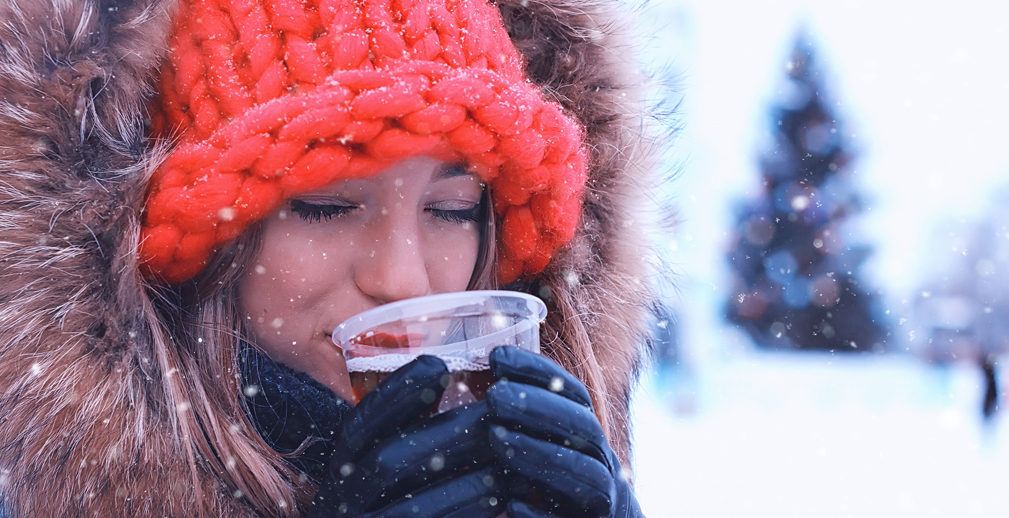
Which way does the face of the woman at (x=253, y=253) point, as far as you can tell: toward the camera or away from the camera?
toward the camera

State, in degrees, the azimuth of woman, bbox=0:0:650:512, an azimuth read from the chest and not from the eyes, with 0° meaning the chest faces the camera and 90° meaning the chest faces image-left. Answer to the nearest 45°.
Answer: approximately 315°
